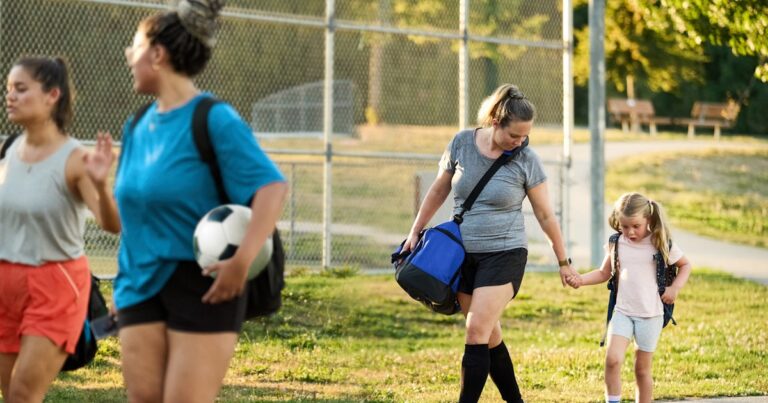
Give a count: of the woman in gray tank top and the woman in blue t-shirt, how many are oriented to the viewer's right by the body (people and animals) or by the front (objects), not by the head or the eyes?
0

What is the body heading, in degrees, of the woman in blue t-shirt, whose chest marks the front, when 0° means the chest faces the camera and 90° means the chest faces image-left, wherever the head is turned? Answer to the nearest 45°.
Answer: approximately 45°

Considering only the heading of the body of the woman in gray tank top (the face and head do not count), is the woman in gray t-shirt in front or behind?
behind

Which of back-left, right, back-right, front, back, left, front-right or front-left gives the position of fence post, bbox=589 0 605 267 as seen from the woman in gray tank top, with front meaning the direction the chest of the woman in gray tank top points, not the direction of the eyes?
back

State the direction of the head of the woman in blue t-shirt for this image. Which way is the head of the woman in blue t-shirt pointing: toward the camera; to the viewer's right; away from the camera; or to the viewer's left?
to the viewer's left

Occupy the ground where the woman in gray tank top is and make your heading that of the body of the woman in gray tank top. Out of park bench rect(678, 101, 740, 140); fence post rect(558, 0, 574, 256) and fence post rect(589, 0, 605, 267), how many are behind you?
3

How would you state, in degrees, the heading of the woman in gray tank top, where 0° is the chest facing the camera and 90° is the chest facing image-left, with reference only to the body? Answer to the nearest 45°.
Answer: approximately 45°

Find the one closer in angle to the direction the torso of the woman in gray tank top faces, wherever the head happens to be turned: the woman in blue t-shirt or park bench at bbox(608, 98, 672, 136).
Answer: the woman in blue t-shirt

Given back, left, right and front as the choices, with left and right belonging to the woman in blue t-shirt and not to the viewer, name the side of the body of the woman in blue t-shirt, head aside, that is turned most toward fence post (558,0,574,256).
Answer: back

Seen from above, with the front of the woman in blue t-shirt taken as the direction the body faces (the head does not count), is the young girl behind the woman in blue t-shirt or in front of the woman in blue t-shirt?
behind

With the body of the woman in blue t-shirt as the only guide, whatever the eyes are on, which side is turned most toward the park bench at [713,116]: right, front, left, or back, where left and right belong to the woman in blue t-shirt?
back
